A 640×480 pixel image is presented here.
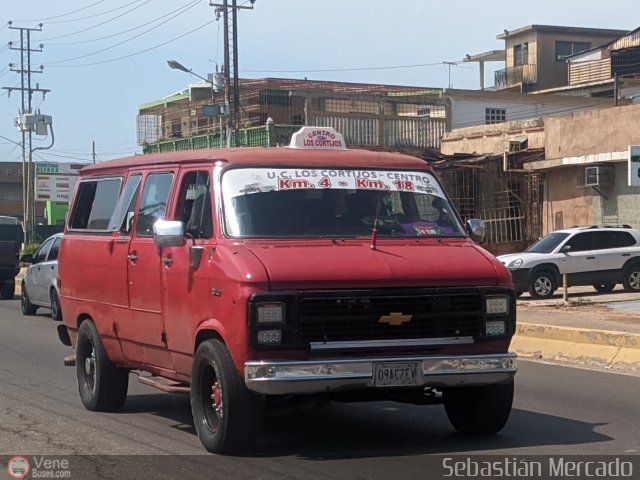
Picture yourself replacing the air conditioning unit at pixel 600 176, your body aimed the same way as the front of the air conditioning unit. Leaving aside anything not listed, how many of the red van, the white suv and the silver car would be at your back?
0

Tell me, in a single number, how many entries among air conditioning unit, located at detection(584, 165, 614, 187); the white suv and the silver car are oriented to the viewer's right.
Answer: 0

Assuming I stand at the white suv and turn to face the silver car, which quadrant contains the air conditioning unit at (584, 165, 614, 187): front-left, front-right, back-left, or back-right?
back-right

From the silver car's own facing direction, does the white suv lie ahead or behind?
behind

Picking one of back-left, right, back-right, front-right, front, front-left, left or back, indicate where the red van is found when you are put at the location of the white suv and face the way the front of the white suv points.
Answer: front-left

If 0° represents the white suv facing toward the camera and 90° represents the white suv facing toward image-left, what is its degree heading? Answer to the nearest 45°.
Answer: approximately 45°

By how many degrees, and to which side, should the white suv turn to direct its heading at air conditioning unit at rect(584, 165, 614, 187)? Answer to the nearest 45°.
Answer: approximately 135° to its right

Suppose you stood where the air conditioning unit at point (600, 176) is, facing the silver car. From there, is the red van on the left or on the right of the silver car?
left

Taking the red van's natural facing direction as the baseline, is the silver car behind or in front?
behind

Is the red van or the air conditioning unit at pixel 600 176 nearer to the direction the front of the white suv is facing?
the red van

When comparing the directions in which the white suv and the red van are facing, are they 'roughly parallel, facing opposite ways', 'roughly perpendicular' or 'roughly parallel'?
roughly perpendicular

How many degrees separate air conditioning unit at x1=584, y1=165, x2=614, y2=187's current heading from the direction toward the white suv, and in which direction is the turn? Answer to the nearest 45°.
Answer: approximately 45° to its left

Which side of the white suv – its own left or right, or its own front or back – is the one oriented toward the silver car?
front
